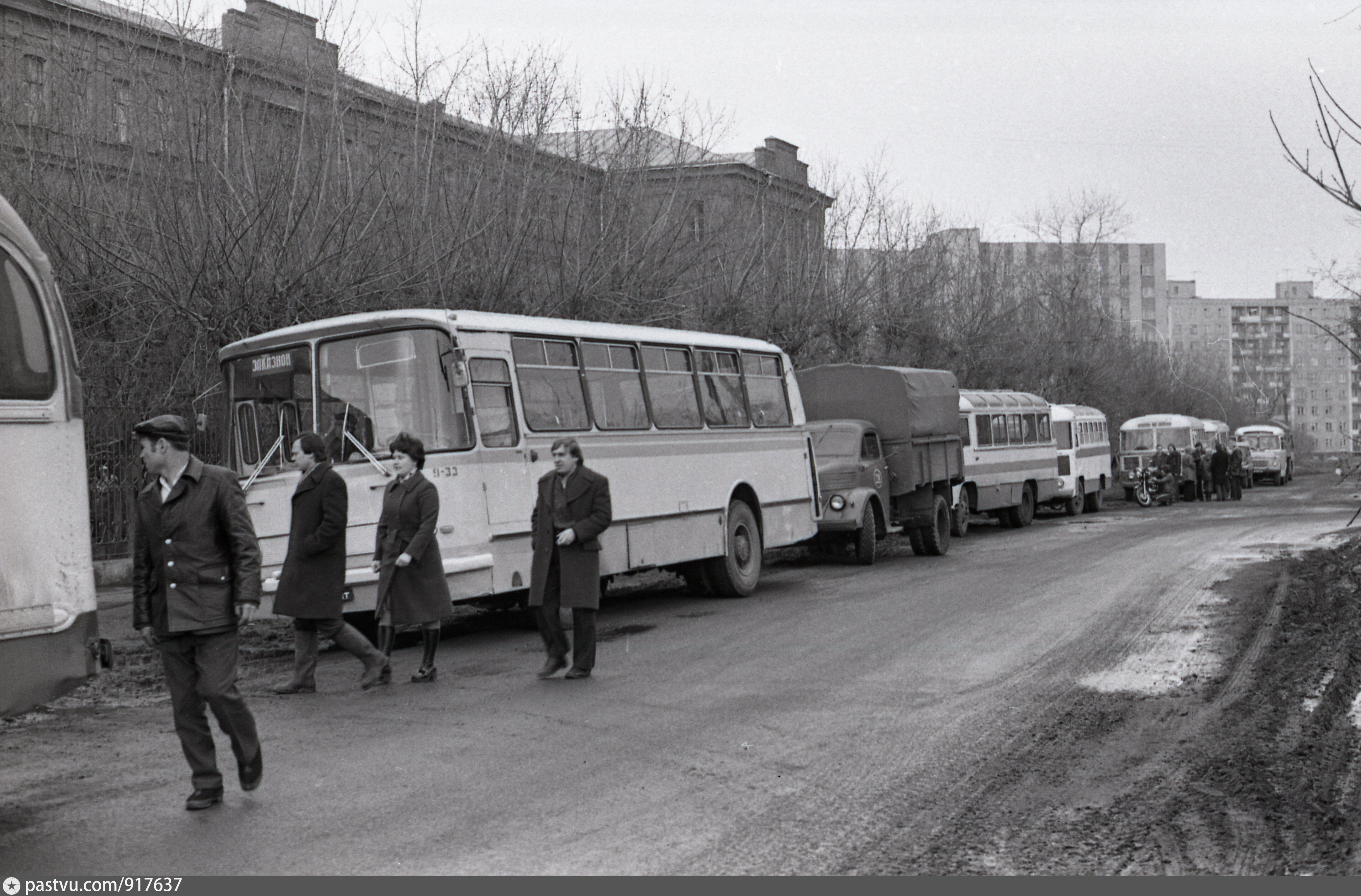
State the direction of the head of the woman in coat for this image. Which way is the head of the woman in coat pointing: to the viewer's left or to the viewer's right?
to the viewer's left

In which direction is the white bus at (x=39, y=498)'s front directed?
to the viewer's left

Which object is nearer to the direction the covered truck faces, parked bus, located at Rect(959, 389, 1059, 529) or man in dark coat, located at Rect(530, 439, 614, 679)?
the man in dark coat

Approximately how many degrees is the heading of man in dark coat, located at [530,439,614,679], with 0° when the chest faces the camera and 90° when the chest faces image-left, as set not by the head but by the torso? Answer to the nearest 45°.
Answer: approximately 45°

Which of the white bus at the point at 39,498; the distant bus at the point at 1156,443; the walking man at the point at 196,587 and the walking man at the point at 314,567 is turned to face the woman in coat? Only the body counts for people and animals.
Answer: the distant bus

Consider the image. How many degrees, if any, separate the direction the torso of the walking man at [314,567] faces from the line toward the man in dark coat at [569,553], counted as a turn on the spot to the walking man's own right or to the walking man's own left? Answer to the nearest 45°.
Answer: approximately 180°

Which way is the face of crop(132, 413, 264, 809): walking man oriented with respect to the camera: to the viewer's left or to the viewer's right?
to the viewer's left

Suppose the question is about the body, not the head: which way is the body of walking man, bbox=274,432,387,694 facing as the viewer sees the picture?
to the viewer's left

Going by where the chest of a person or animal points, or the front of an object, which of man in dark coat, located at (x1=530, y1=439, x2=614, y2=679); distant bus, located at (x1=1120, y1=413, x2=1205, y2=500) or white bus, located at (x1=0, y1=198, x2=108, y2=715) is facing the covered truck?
the distant bus

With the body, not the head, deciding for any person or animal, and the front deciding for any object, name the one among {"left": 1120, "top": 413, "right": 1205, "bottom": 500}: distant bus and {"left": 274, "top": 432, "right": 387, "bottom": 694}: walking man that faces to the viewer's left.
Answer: the walking man

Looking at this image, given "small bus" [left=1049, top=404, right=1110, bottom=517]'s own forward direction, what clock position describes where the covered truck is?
The covered truck is roughly at 11 o'clock from the small bus.

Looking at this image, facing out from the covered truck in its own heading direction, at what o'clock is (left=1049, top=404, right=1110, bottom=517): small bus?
The small bus is roughly at 5 o'clock from the covered truck.
